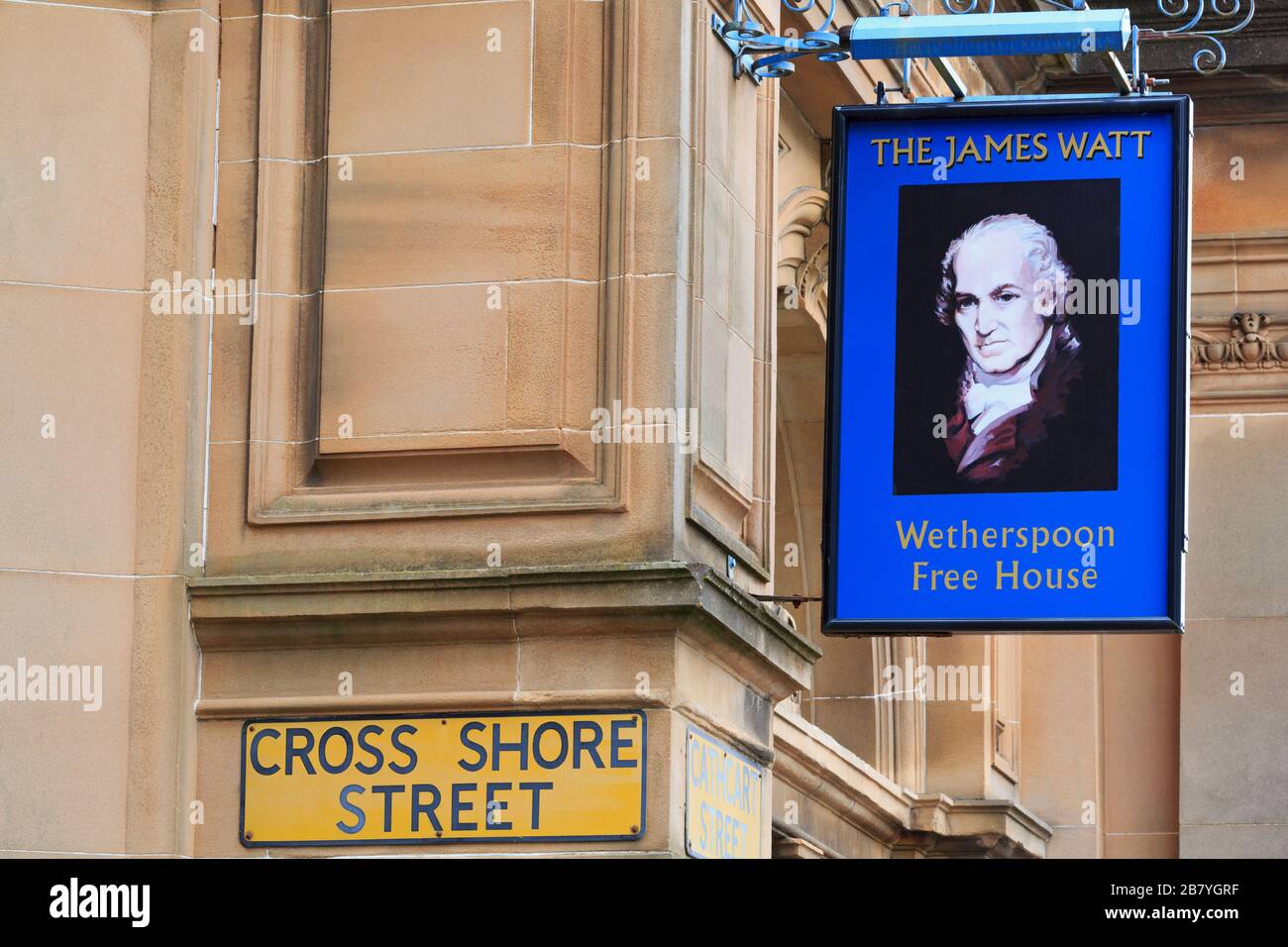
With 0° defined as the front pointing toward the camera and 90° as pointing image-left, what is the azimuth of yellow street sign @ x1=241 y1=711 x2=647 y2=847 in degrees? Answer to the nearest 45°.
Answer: approximately 0°

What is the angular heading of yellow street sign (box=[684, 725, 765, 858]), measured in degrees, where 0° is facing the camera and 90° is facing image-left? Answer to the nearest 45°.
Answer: approximately 315°

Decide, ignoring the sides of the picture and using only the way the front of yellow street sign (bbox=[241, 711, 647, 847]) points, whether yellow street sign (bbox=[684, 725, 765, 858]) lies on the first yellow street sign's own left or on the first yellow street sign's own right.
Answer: on the first yellow street sign's own left

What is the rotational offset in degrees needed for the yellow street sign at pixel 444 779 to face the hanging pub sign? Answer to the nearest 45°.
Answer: approximately 90° to its left
